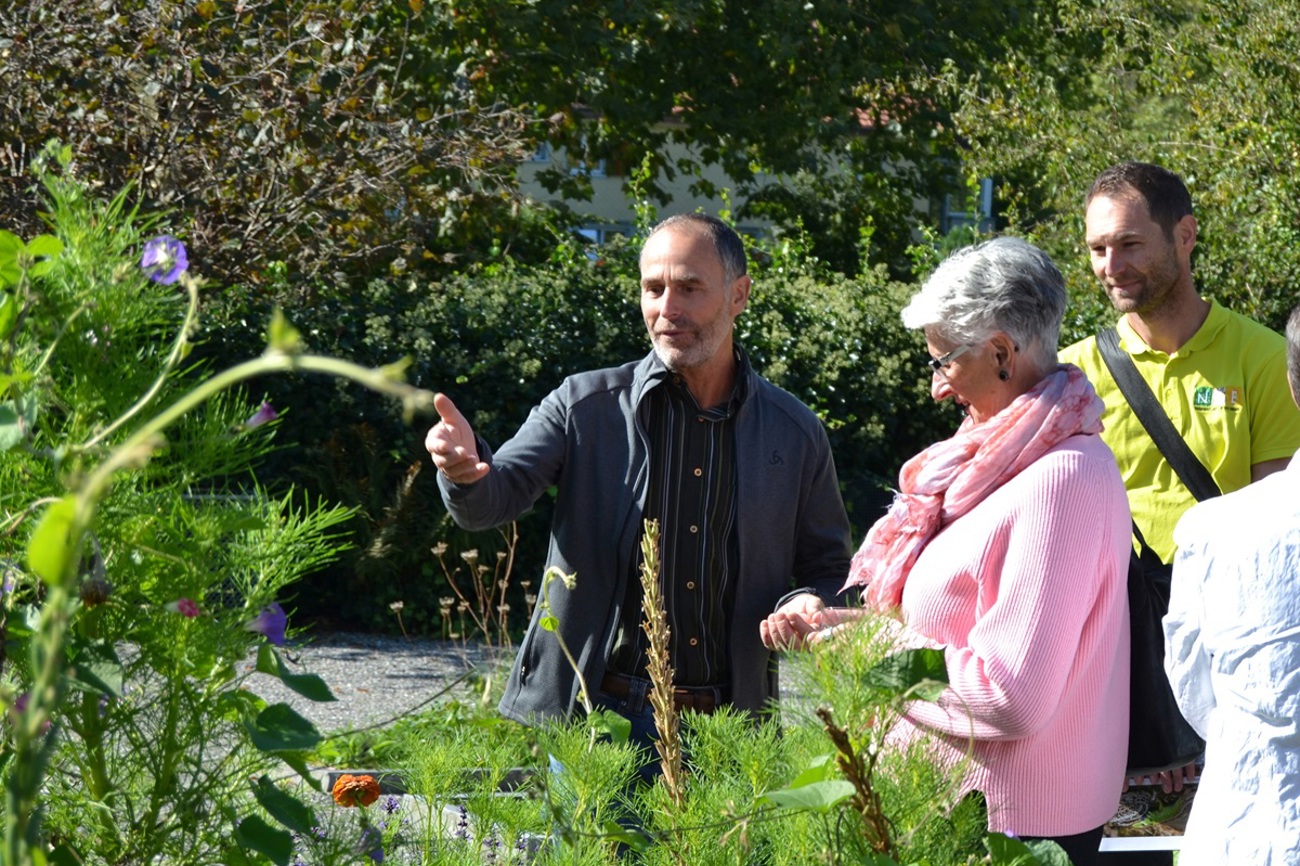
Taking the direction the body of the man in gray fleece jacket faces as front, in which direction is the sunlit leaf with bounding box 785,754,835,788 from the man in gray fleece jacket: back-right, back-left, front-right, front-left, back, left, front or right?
front

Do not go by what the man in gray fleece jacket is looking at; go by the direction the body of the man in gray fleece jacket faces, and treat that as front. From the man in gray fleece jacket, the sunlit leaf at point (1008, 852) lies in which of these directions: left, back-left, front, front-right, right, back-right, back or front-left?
front

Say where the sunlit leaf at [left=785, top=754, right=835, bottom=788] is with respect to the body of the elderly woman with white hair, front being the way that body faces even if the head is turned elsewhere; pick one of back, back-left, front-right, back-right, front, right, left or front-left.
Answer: left

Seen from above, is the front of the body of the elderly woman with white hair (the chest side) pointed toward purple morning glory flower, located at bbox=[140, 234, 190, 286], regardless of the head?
no

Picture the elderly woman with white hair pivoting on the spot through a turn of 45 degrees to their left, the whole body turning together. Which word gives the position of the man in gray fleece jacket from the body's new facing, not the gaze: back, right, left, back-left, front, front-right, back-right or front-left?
right

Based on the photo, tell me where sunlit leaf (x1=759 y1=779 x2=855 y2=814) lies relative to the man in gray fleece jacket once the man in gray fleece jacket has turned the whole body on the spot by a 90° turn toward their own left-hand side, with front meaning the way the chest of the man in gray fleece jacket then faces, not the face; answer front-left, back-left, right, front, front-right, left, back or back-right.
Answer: right

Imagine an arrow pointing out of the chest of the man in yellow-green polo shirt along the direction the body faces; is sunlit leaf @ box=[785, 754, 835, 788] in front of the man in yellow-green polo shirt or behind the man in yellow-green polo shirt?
in front

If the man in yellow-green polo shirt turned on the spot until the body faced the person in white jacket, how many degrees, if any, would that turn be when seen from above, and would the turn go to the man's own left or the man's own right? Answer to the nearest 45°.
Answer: approximately 45° to the man's own left

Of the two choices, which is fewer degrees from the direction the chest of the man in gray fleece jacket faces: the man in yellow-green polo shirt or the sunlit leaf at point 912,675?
the sunlit leaf

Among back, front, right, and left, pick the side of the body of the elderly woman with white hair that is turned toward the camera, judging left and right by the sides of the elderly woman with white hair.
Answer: left

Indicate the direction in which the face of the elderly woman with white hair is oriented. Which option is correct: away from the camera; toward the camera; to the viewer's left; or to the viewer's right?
to the viewer's left

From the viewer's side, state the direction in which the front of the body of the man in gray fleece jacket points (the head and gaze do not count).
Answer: toward the camera

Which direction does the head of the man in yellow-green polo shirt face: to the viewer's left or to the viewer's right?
to the viewer's left

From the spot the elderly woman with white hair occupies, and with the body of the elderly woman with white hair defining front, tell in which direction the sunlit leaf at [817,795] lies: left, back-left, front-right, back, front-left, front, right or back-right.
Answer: left

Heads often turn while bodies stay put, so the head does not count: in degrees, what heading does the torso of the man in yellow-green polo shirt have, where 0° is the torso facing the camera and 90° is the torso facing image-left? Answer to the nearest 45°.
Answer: approximately 45°
